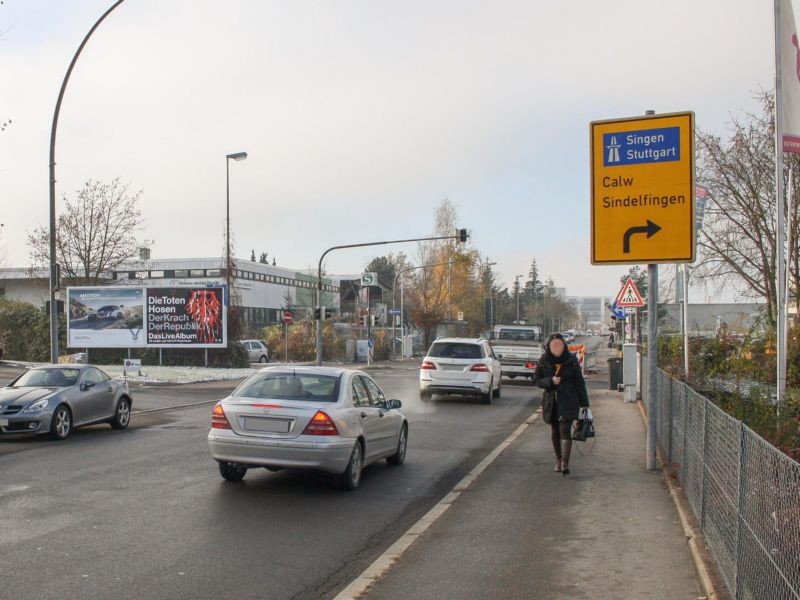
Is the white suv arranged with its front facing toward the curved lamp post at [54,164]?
no

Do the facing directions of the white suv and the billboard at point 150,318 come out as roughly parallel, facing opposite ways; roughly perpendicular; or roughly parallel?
roughly parallel, facing opposite ways

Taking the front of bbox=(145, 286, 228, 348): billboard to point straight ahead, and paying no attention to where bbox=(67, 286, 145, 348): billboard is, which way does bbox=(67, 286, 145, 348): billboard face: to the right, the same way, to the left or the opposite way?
the same way

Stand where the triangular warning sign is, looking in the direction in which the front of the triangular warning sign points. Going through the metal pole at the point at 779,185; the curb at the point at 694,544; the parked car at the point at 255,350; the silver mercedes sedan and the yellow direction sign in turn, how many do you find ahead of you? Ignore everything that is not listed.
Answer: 4

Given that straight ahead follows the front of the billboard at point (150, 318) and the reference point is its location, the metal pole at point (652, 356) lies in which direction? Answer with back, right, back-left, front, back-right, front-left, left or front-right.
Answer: front

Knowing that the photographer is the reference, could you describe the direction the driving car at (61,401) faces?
facing the viewer and to the left of the viewer

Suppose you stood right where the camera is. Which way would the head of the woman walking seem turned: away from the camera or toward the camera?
toward the camera

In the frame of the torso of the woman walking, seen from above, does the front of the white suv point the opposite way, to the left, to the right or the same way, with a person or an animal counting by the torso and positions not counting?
the opposite way

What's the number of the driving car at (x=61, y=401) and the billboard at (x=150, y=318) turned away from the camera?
0

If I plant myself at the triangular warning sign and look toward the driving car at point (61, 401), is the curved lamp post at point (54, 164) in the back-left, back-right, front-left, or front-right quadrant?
front-right

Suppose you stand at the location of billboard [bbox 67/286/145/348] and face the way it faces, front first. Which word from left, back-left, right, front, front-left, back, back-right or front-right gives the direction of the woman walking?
front

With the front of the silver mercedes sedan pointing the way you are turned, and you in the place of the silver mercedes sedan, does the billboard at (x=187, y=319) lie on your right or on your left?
on your left

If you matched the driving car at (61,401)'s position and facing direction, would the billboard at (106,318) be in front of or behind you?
behind

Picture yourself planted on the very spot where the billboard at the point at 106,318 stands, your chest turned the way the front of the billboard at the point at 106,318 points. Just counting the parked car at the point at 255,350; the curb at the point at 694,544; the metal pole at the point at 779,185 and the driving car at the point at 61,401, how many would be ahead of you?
3
